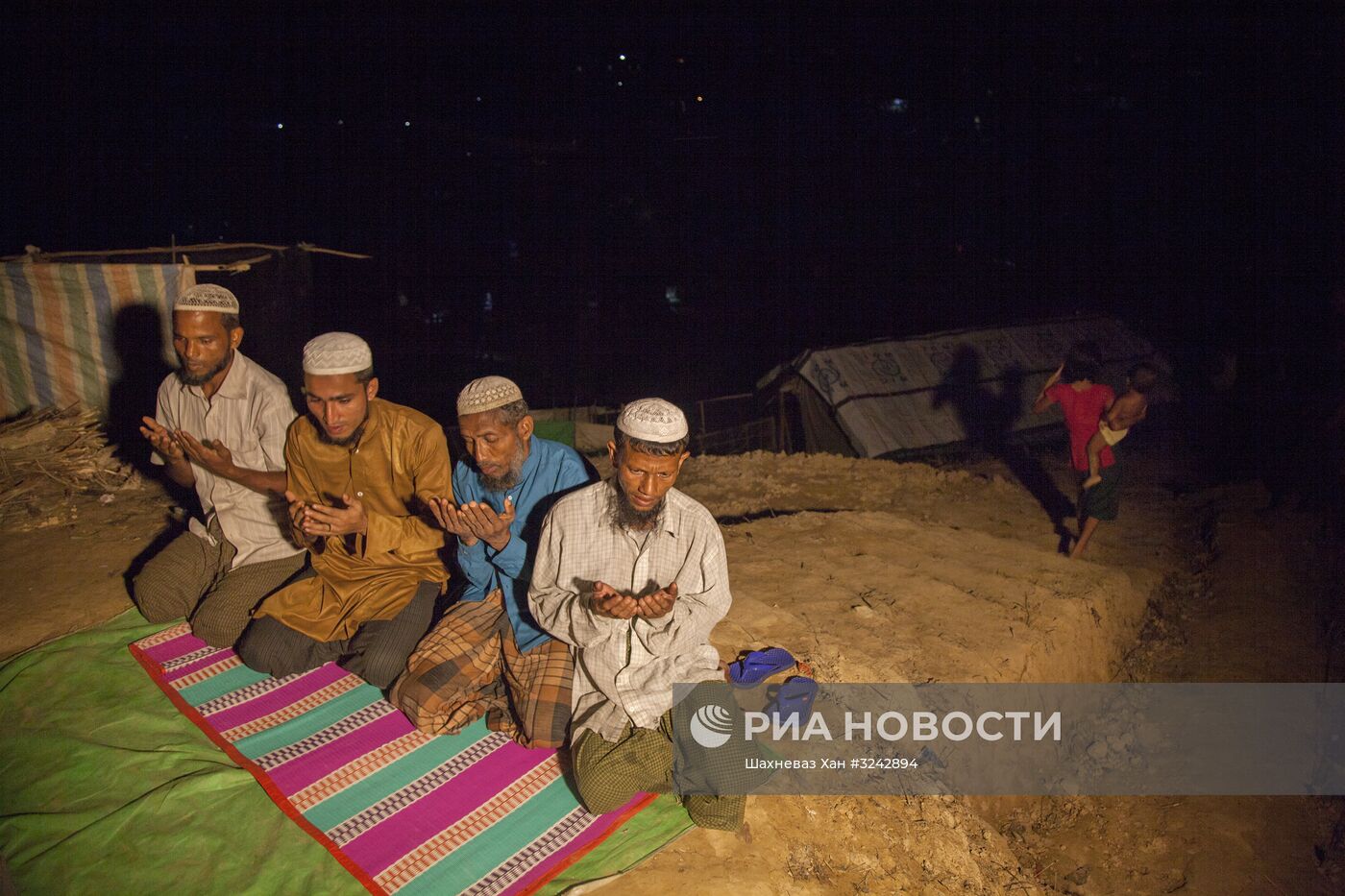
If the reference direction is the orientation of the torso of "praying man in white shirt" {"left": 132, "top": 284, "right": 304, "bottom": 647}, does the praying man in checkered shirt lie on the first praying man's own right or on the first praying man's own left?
on the first praying man's own left

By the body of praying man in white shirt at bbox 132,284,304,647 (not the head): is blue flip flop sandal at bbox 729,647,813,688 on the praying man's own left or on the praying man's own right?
on the praying man's own left

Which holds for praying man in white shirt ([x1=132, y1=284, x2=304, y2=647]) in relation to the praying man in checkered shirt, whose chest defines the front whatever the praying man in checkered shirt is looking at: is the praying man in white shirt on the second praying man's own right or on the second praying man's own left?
on the second praying man's own right

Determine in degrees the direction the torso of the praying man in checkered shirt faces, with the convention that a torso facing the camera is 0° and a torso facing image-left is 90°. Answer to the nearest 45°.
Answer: approximately 0°

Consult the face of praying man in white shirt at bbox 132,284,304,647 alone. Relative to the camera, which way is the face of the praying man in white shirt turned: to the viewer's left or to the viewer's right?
to the viewer's left

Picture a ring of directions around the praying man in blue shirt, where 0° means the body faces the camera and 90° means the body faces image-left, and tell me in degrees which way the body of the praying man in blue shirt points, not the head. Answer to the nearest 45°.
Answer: approximately 45°

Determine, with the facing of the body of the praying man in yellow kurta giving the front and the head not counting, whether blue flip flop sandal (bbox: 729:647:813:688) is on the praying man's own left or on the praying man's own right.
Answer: on the praying man's own left

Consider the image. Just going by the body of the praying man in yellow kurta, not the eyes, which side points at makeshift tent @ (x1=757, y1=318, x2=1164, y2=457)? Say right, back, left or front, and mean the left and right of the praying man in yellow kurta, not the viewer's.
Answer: back

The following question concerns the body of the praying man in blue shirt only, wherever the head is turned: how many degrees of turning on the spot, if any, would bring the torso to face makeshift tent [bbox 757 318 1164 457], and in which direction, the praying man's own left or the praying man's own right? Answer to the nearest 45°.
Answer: approximately 180°

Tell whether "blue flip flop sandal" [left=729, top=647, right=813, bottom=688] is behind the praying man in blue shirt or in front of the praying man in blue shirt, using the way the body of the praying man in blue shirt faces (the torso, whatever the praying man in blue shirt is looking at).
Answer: behind
